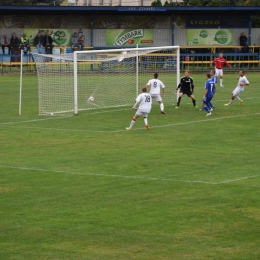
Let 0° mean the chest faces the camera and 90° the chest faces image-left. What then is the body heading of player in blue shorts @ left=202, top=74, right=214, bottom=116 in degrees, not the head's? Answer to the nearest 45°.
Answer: approximately 135°

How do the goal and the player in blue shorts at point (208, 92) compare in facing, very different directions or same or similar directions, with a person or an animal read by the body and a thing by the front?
very different directions

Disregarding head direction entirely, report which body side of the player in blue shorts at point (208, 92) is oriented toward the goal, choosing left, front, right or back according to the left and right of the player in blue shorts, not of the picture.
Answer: front

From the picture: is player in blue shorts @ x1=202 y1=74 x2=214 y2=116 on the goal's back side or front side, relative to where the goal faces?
on the front side
